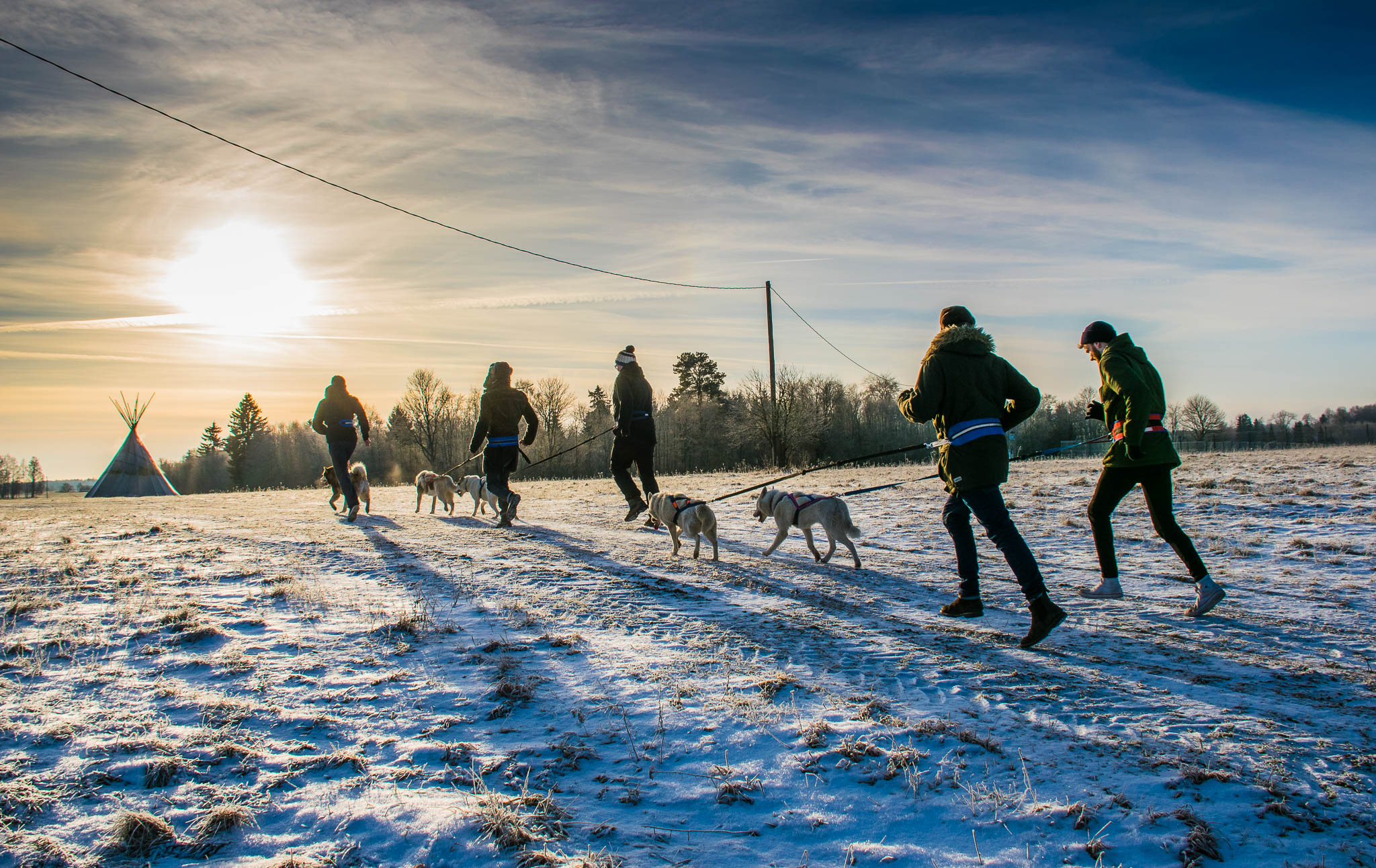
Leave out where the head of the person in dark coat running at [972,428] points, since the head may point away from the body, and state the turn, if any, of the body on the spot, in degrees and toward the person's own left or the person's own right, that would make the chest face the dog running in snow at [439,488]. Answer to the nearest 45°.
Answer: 0° — they already face it

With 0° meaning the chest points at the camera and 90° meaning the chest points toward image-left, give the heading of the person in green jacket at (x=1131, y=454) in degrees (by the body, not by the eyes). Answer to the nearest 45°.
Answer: approximately 90°

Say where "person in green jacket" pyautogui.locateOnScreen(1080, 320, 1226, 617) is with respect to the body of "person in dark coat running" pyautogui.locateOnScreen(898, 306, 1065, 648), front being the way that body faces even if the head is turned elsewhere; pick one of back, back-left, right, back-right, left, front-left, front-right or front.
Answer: right

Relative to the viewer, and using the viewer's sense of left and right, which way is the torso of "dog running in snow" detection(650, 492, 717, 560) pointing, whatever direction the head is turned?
facing away from the viewer and to the left of the viewer

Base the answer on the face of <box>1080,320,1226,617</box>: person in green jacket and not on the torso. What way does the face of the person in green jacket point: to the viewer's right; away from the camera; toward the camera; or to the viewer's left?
to the viewer's left

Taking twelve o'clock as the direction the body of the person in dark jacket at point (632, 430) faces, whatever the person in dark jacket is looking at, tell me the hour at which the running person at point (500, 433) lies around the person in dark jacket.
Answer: The running person is roughly at 11 o'clock from the person in dark jacket.

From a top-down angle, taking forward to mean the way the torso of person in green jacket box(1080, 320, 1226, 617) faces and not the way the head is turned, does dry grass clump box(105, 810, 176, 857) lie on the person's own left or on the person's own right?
on the person's own left

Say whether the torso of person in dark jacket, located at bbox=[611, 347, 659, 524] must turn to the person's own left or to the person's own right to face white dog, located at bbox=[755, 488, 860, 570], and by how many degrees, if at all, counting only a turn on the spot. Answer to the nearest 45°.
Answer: approximately 180°

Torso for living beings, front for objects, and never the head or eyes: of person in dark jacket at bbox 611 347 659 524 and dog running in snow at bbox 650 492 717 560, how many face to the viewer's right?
0

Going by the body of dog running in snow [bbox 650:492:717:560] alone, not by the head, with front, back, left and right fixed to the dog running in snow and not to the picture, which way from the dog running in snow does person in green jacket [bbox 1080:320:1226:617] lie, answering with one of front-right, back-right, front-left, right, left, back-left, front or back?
back

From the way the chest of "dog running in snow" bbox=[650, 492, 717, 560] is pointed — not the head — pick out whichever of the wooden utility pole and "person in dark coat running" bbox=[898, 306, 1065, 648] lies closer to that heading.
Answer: the wooden utility pole

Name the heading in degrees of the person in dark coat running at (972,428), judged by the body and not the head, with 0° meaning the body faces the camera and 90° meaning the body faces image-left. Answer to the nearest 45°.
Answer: approximately 135°

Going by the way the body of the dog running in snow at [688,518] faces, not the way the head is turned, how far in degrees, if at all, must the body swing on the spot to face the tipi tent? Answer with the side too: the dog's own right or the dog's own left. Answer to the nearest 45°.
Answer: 0° — it already faces it

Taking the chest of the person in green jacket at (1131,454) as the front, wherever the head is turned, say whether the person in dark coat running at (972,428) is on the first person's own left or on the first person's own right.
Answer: on the first person's own left
